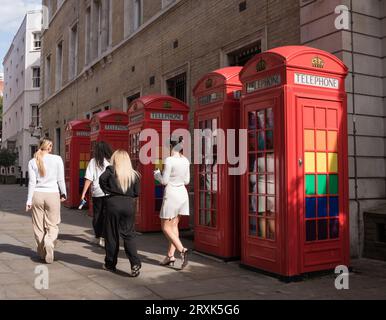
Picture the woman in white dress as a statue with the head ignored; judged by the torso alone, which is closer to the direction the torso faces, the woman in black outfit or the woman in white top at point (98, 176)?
the woman in white top

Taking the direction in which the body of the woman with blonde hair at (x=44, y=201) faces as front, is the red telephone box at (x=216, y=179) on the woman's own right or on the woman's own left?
on the woman's own right

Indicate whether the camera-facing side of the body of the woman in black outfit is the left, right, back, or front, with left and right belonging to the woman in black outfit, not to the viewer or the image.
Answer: back

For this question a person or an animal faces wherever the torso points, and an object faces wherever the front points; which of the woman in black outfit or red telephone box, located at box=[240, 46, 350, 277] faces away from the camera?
the woman in black outfit

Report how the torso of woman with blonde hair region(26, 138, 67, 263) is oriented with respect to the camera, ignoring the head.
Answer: away from the camera

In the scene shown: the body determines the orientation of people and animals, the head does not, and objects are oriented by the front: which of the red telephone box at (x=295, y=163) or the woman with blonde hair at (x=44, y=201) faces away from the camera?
the woman with blonde hair

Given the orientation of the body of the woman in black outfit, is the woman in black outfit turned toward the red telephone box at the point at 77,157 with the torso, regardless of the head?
yes

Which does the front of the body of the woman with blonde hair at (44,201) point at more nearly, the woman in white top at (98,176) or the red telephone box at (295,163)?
the woman in white top

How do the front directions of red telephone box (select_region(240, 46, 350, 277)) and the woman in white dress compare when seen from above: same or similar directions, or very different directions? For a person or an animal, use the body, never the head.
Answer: very different directions

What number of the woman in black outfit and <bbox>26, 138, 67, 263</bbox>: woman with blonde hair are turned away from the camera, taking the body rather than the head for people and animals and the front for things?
2

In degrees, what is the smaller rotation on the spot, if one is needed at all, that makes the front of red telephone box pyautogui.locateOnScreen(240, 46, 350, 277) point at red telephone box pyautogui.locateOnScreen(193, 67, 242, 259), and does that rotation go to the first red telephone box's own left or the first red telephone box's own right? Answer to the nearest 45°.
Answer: approximately 180°

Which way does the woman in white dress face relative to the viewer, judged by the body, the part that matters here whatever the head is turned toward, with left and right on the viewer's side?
facing away from the viewer and to the left of the viewer

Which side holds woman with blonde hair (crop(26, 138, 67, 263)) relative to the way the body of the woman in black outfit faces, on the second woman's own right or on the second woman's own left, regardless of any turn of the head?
on the second woman's own left

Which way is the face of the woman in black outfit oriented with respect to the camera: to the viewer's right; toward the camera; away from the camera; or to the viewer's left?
away from the camera

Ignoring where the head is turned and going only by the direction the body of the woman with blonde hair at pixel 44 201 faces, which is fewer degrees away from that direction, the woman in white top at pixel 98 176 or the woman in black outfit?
the woman in white top

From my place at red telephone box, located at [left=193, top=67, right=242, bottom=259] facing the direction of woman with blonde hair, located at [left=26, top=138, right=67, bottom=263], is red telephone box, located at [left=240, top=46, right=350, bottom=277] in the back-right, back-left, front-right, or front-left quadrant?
back-left
